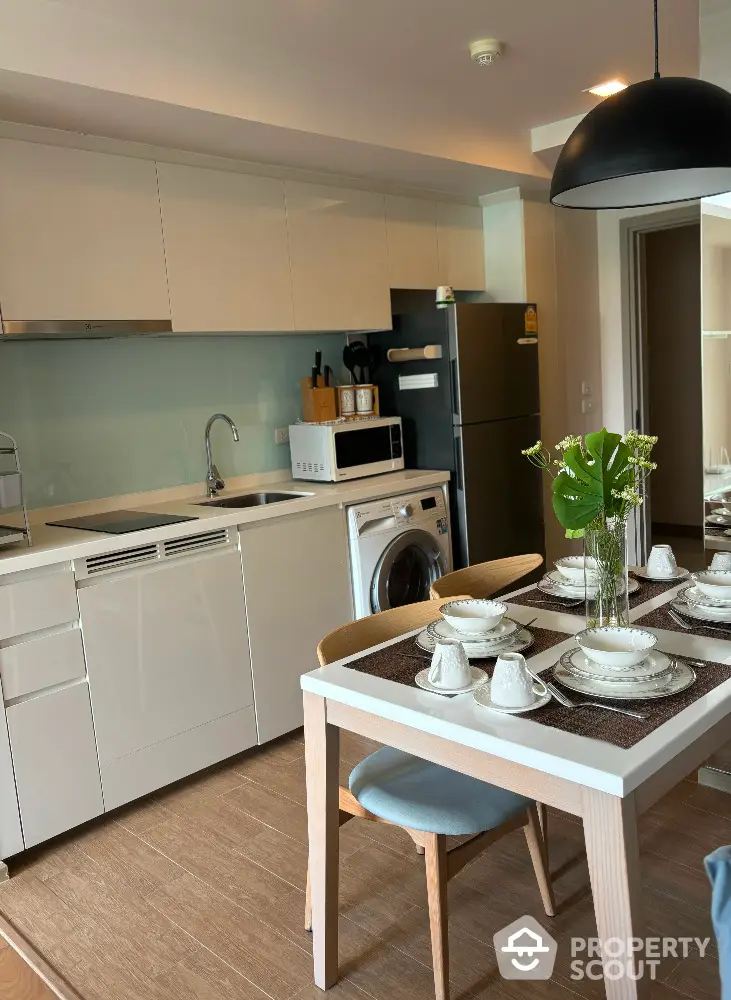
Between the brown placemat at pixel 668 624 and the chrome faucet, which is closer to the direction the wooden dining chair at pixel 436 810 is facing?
the brown placemat

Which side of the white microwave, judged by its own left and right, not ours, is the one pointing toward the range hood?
right

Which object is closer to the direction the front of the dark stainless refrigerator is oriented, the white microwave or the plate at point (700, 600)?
the plate

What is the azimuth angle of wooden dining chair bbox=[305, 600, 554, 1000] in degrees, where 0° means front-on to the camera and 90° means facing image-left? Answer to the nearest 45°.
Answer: approximately 315°

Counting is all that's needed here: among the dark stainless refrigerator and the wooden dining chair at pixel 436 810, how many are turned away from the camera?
0

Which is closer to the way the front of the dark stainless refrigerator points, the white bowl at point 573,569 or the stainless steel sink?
the white bowl

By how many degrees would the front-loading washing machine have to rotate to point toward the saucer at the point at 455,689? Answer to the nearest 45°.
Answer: approximately 45° to its right

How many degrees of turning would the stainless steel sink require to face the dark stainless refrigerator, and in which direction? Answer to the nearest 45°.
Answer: approximately 45° to its left

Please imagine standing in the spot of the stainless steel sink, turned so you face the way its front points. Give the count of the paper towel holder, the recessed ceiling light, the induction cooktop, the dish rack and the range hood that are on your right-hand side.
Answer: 3
